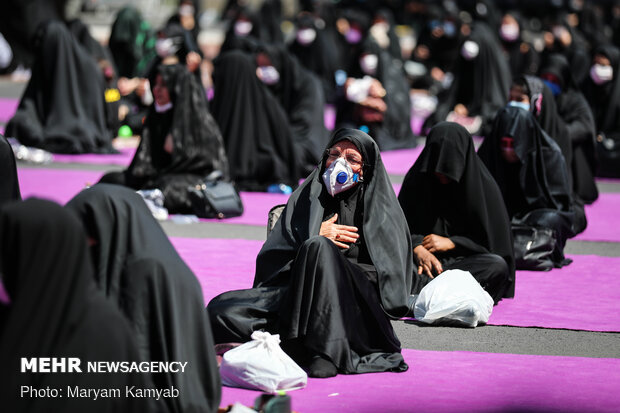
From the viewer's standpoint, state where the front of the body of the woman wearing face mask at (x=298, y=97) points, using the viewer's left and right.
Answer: facing the viewer and to the left of the viewer

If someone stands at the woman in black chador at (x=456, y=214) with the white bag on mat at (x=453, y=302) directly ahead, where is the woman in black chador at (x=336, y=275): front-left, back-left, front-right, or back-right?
front-right

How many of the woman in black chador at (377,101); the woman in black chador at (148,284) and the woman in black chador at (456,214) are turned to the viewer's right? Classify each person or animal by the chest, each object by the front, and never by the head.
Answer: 0

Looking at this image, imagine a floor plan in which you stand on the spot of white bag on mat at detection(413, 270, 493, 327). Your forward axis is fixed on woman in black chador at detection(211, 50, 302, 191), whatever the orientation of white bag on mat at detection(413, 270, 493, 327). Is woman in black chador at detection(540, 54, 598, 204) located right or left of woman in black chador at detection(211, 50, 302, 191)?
right

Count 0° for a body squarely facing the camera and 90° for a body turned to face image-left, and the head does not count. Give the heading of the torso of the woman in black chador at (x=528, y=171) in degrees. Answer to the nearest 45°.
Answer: approximately 45°

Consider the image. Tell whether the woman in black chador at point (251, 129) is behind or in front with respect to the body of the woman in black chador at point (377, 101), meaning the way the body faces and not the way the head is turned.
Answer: in front

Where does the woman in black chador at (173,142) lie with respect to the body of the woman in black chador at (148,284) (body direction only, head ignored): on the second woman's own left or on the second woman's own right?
on the second woman's own right

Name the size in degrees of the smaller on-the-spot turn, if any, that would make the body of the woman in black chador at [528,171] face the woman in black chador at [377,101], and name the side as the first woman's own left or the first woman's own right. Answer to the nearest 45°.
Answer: approximately 135° to the first woman's own right

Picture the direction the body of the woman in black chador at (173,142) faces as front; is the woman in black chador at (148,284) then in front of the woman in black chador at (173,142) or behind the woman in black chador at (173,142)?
in front

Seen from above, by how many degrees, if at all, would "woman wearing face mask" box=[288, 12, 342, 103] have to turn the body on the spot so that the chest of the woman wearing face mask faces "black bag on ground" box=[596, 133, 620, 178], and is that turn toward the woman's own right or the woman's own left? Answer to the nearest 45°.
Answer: approximately 90° to the woman's own left

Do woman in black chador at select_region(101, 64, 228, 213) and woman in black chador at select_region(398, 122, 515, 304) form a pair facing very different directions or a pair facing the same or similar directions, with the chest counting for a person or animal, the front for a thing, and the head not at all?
same or similar directions
